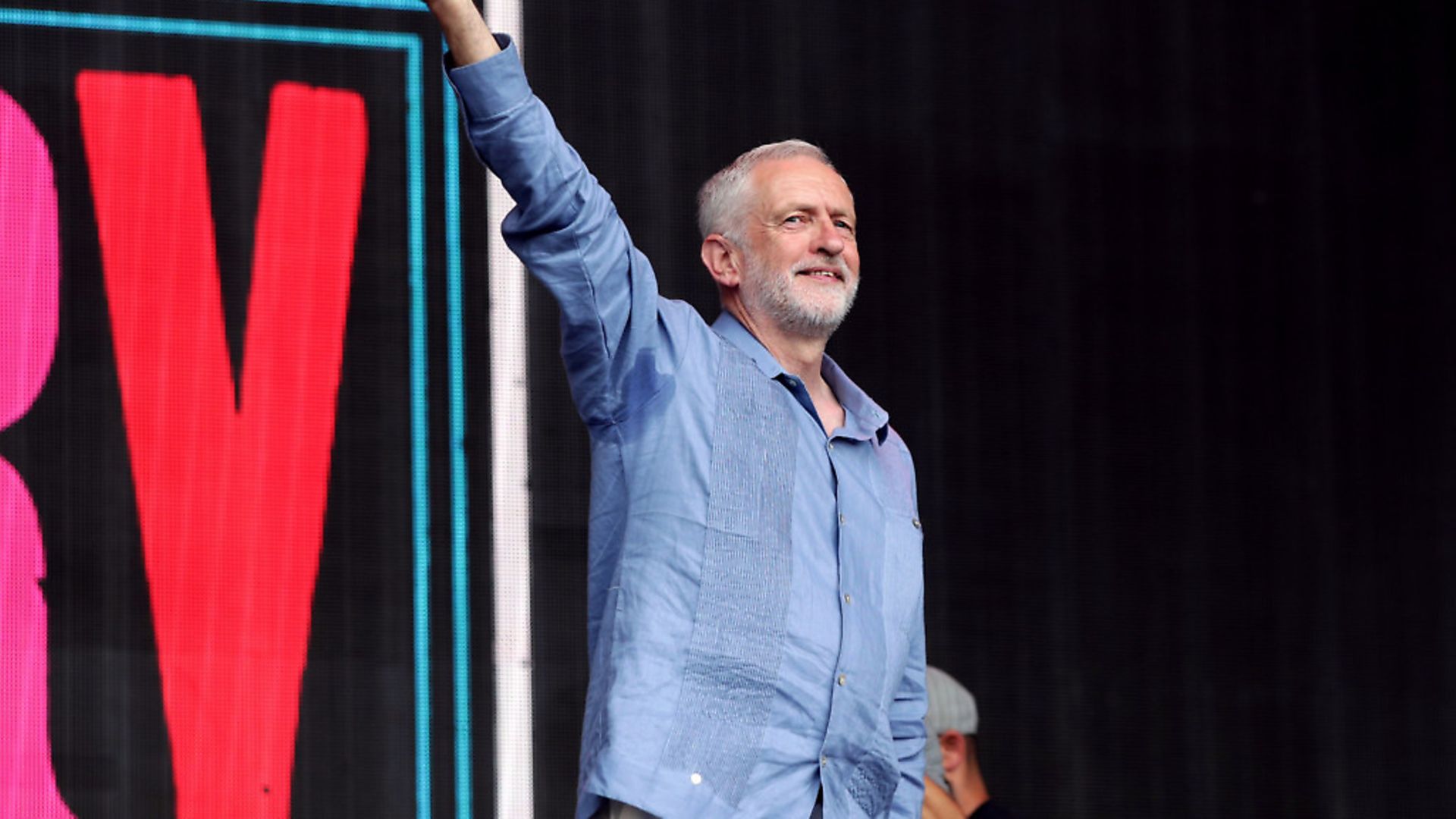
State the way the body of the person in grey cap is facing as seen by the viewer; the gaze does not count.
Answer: to the viewer's left

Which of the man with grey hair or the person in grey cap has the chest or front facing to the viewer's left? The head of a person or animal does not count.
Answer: the person in grey cap

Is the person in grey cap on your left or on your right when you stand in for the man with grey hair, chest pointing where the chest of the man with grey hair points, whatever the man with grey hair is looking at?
on your left

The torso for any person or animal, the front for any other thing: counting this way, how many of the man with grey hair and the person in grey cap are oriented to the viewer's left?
1

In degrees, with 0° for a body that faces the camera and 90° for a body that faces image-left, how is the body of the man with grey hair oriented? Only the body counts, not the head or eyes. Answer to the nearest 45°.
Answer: approximately 315°

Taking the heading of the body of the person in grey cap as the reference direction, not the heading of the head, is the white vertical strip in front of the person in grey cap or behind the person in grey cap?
in front

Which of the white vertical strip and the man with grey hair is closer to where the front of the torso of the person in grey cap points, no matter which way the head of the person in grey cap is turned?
the white vertical strip

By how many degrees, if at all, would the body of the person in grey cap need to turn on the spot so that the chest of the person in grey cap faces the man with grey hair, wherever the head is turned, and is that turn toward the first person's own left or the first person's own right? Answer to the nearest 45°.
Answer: approximately 90° to the first person's own left
